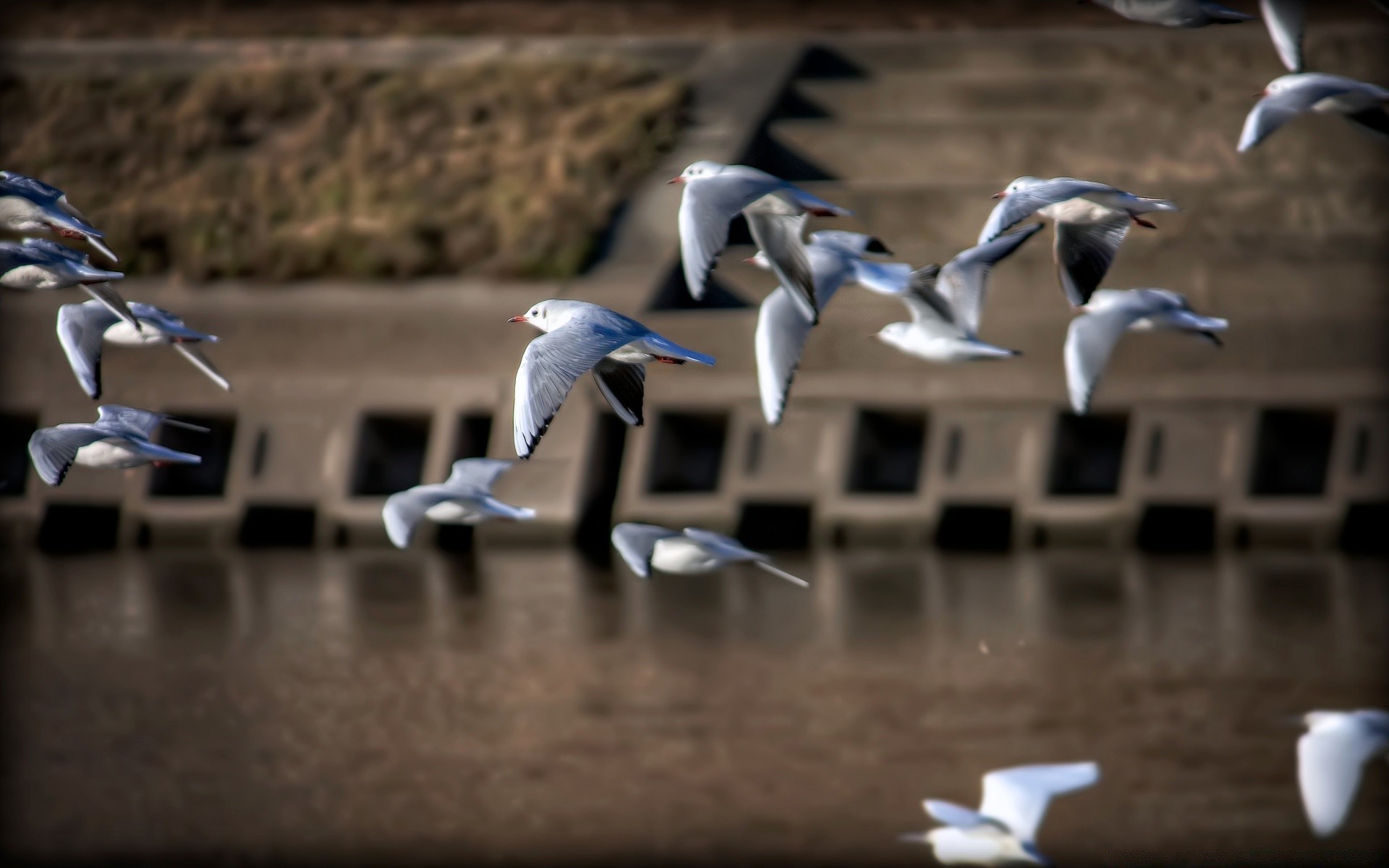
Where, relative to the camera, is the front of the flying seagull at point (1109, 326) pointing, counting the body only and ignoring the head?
to the viewer's left

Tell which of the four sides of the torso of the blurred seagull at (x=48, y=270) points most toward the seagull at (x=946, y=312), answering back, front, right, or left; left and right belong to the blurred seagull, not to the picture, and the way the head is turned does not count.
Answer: back

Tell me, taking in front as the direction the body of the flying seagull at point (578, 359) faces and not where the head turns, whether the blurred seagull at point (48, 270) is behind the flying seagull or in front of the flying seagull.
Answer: in front

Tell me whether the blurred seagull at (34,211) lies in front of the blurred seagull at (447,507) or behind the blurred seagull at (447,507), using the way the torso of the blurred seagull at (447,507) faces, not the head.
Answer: in front

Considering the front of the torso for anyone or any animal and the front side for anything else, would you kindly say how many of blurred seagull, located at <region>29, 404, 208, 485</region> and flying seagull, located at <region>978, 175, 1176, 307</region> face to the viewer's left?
2

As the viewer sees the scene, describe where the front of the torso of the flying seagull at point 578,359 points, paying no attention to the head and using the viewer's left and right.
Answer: facing to the left of the viewer

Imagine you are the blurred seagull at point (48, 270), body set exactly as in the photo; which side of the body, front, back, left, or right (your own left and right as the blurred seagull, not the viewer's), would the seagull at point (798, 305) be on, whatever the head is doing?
back

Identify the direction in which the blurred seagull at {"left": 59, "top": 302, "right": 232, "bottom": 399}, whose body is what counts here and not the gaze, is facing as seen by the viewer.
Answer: to the viewer's left

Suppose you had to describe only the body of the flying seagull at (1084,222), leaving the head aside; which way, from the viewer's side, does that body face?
to the viewer's left

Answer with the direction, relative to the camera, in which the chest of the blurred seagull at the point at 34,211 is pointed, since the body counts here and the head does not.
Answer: to the viewer's left

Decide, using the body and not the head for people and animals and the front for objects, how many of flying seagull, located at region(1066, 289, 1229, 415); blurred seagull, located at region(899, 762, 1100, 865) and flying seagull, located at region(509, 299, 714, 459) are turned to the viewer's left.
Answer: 3

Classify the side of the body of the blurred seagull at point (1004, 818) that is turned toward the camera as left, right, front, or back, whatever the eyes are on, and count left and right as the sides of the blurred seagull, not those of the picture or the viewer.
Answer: left
